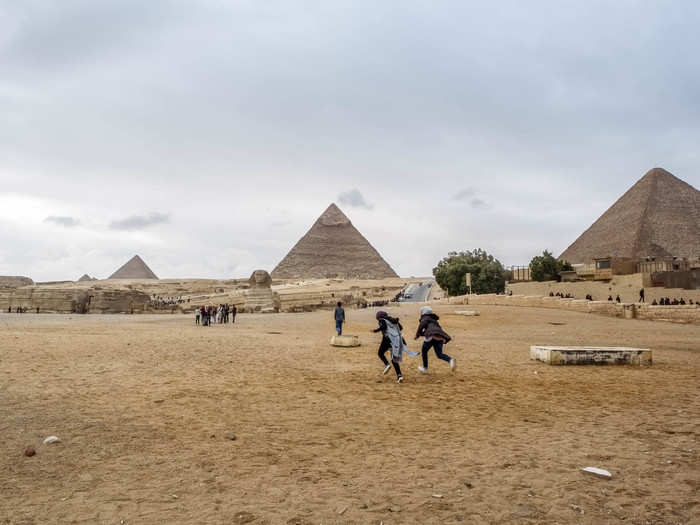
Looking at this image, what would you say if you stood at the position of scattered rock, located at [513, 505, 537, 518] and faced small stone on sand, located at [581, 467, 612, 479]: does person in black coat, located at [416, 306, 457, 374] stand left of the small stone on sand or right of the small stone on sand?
left

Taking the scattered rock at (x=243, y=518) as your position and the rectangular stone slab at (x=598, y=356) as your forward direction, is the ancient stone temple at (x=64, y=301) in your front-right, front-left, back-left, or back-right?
front-left

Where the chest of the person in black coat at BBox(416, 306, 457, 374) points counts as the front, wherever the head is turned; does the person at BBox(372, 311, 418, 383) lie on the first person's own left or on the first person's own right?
on the first person's own left

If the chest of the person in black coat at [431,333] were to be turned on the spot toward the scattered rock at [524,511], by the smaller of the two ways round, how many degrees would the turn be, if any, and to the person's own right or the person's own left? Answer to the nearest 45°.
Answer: approximately 135° to the person's own left

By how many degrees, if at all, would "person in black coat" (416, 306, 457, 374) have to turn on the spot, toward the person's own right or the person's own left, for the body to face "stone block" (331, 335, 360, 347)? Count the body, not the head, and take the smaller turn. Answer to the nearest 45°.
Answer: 0° — they already face it

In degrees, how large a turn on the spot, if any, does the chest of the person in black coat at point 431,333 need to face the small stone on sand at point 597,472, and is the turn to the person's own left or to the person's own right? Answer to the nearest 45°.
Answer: approximately 135° to the person's own left

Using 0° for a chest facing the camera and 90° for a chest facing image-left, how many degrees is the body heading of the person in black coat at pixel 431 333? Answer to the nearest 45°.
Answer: approximately 135°

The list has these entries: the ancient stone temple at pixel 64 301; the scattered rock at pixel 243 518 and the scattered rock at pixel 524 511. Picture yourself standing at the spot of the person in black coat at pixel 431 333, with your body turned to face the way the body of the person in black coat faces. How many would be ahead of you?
1

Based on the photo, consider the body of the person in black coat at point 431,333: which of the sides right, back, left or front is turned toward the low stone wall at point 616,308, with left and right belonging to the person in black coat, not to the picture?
right

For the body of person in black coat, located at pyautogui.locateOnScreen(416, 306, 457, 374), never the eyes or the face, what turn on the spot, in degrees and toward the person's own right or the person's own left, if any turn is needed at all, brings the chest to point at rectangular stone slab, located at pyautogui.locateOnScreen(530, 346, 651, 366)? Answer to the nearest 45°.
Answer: approximately 90° to the person's own right

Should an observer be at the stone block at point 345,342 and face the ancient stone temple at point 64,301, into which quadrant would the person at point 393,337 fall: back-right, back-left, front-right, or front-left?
back-left

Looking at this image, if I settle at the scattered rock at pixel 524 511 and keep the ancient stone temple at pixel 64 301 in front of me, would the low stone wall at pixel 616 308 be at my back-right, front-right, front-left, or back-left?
front-right

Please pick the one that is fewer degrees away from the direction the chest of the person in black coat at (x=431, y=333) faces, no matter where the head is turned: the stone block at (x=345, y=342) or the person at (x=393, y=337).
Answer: the stone block

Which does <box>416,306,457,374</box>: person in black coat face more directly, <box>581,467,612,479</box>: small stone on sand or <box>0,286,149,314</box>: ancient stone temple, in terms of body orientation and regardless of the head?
the ancient stone temple

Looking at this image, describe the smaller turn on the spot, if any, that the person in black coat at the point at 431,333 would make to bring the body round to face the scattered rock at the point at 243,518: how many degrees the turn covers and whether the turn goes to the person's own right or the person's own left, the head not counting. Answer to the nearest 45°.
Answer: approximately 135° to the person's own left

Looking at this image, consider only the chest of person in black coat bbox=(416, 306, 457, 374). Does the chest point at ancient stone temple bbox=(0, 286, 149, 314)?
yes

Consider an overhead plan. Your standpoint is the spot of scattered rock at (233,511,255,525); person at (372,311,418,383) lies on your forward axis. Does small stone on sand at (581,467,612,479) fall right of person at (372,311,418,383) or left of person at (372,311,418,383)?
right
